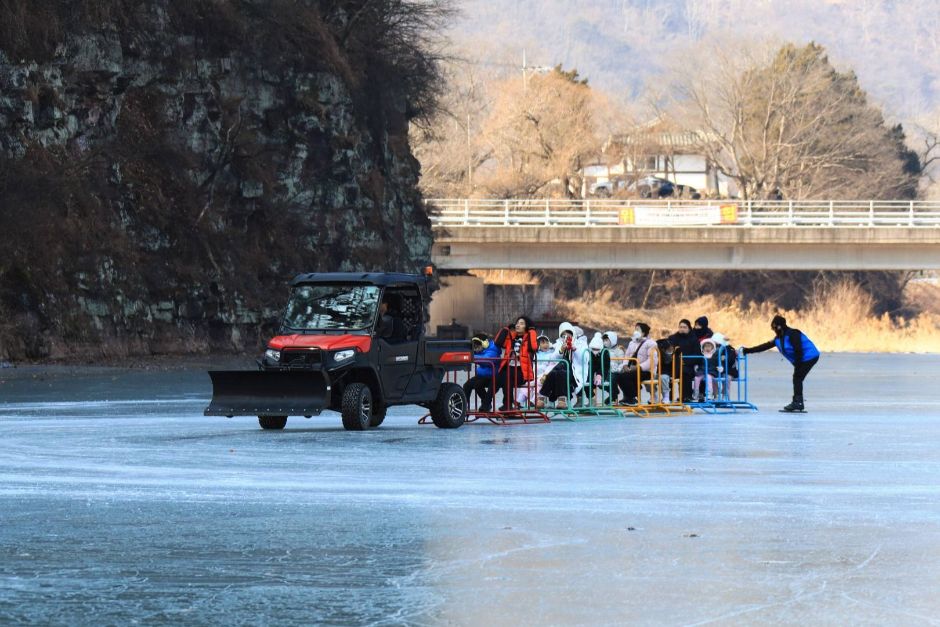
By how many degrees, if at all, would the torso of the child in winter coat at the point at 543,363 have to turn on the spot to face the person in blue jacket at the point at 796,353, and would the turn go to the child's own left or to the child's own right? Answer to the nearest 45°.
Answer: approximately 135° to the child's own left

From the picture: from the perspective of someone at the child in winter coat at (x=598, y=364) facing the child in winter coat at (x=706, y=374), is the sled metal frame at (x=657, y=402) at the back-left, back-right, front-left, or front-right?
front-right

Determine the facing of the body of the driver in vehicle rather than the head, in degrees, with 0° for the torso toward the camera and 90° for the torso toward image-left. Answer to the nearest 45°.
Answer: approximately 45°

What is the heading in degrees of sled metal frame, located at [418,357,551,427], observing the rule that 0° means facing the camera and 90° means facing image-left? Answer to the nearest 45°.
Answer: approximately 90°

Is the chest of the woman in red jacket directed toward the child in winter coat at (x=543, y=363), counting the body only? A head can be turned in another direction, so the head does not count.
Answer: no

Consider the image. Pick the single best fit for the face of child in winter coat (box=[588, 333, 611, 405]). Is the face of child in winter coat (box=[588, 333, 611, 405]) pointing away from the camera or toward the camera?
toward the camera

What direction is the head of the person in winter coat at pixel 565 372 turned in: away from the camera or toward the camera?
toward the camera

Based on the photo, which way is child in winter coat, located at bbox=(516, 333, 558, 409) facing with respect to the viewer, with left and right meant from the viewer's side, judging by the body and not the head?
facing the viewer and to the left of the viewer

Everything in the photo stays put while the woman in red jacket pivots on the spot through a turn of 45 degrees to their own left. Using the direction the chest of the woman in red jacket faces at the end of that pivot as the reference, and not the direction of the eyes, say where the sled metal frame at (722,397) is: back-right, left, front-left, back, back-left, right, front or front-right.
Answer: back-left

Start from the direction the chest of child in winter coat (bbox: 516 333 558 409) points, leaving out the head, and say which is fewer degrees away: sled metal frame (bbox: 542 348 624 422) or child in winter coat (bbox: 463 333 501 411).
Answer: the child in winter coat

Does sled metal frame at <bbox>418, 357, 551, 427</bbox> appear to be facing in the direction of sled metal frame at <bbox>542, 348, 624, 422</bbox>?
no

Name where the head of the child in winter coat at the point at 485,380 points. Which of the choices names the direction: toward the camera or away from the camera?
toward the camera

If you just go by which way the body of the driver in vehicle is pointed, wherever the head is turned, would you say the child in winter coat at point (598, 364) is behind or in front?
behind

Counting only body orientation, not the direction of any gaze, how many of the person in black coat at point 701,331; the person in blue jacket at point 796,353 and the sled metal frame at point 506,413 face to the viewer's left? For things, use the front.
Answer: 3

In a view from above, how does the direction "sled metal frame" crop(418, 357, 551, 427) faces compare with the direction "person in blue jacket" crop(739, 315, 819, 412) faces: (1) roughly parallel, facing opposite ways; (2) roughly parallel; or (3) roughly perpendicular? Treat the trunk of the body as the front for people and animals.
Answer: roughly parallel

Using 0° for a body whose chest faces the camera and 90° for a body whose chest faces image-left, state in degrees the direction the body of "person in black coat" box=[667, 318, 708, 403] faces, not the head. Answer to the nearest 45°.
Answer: approximately 45°
